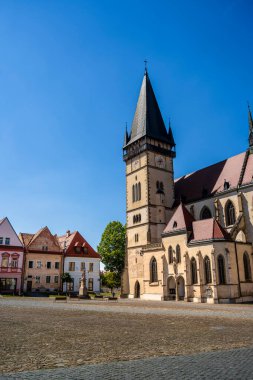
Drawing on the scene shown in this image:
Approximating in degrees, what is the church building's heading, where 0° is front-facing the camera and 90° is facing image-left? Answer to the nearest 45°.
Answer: approximately 45°
